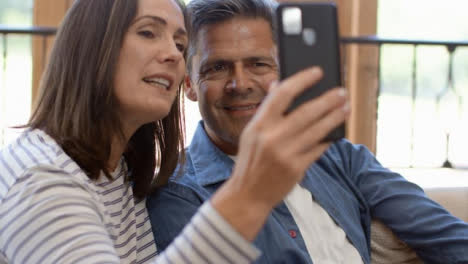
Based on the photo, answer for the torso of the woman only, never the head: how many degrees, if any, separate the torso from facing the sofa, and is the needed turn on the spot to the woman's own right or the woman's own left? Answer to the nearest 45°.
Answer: approximately 90° to the woman's own left

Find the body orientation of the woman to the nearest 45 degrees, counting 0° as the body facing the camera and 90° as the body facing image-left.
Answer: approximately 315°

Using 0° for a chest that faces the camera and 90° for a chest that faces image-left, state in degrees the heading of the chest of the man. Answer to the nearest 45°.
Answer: approximately 0°

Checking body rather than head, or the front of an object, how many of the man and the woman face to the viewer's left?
0

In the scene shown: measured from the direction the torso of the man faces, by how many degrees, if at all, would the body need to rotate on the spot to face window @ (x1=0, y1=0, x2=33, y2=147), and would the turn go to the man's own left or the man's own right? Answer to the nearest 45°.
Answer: approximately 135° to the man's own right
